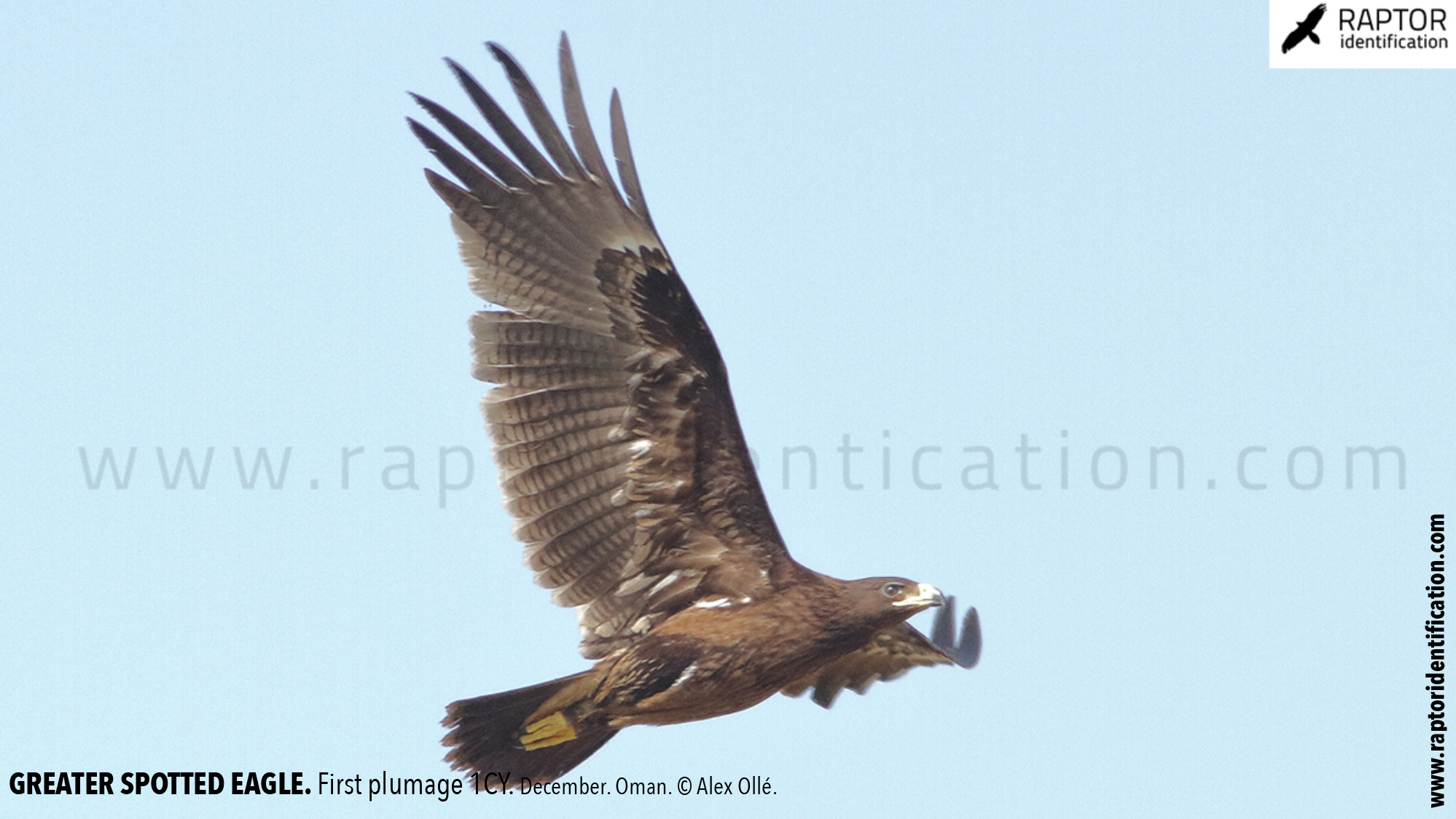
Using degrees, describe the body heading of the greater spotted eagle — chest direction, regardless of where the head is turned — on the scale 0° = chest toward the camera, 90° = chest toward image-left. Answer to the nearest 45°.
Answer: approximately 270°
